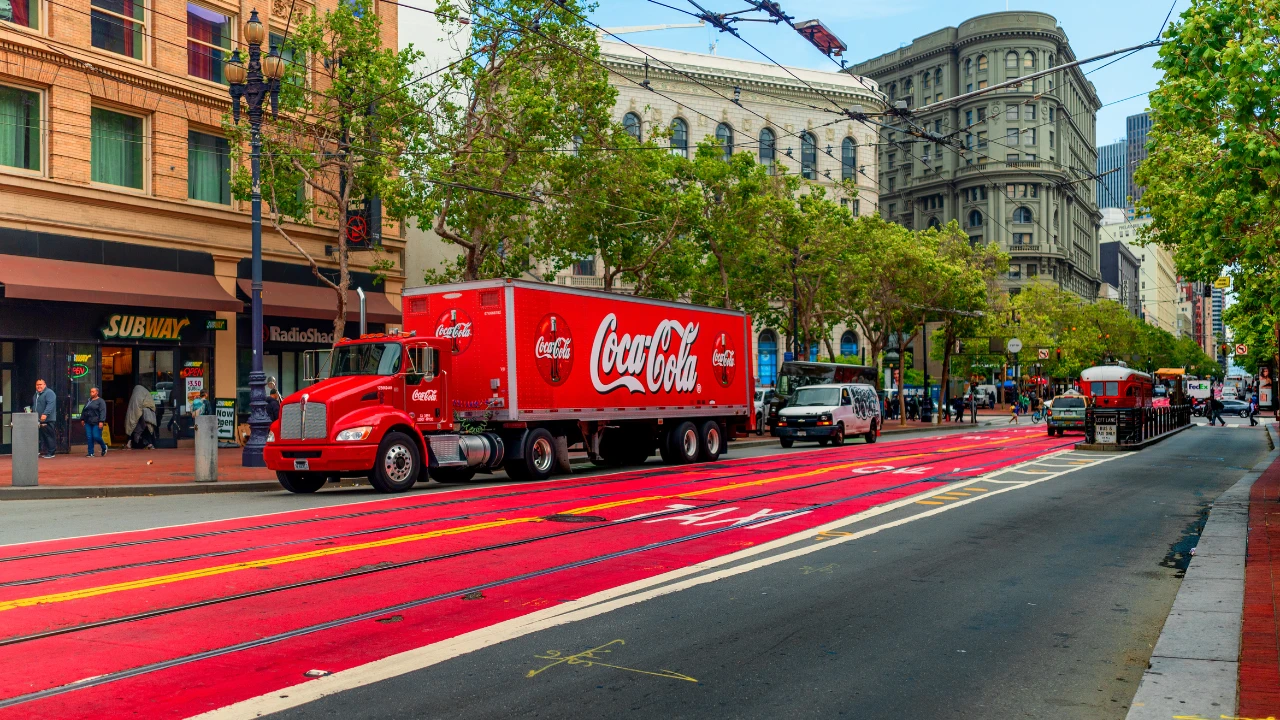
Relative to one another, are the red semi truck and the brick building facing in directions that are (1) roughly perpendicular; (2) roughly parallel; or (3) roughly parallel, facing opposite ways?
roughly perpendicular

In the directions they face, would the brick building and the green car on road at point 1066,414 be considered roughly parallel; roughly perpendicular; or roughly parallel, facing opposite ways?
roughly perpendicular

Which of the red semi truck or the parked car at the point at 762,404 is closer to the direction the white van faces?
the red semi truck

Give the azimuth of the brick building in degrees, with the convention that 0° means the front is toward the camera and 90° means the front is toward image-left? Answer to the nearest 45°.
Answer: approximately 315°

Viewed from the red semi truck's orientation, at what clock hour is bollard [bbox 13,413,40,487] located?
The bollard is roughly at 1 o'clock from the red semi truck.

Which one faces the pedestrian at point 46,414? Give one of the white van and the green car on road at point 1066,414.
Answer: the white van
